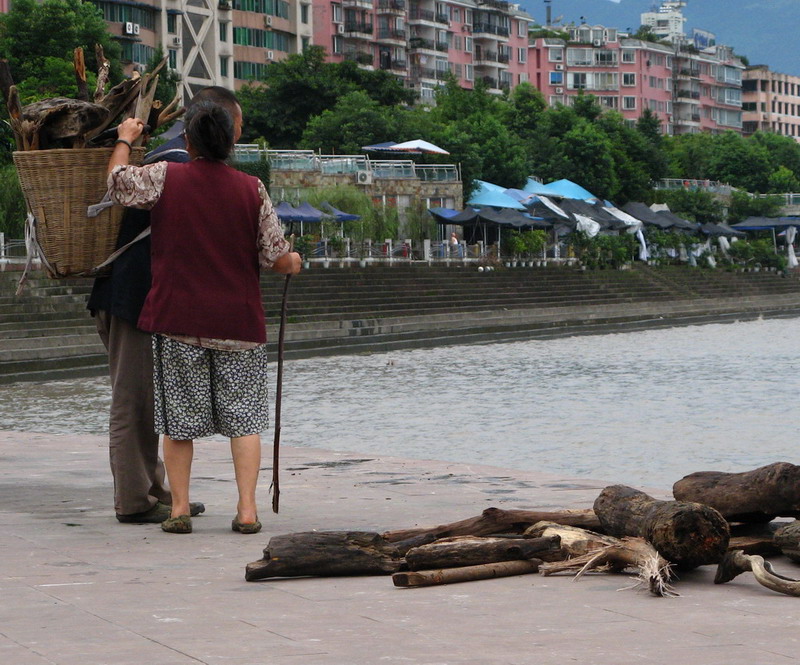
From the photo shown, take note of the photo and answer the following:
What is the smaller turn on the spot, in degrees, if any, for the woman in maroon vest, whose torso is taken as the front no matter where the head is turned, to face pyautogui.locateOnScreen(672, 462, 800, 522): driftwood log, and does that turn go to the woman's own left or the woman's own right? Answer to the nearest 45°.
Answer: approximately 135° to the woman's own right

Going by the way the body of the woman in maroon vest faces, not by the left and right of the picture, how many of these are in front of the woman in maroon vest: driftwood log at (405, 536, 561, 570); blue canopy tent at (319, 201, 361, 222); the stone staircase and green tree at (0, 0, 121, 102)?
3

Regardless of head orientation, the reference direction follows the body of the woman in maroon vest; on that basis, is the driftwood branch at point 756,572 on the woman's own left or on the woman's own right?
on the woman's own right

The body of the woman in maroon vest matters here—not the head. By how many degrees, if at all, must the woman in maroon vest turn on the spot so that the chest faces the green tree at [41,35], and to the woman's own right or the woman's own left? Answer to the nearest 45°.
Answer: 0° — they already face it

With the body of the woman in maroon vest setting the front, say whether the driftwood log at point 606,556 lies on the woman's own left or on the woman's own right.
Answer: on the woman's own right

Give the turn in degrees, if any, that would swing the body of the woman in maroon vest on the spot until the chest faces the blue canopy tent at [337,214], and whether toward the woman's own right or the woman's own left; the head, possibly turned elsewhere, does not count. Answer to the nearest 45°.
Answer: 0° — they already face it

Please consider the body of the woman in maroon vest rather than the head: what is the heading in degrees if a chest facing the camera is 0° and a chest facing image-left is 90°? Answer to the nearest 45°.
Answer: approximately 180°

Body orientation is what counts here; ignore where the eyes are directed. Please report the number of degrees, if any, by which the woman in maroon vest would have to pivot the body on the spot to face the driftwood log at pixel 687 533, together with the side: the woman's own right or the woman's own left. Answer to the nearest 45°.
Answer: approximately 135° to the woman's own right

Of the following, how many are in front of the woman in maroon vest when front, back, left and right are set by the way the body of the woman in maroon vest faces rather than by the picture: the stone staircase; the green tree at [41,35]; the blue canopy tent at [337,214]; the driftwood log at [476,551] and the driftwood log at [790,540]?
3

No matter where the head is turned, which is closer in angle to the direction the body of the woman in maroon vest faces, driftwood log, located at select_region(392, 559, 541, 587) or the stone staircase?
the stone staircase

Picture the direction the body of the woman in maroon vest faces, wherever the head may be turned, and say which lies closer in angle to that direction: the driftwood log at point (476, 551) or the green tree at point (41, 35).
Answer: the green tree

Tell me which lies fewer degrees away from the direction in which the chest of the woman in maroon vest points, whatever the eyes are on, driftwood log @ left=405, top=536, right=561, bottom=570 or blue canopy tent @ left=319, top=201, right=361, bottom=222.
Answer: the blue canopy tent
